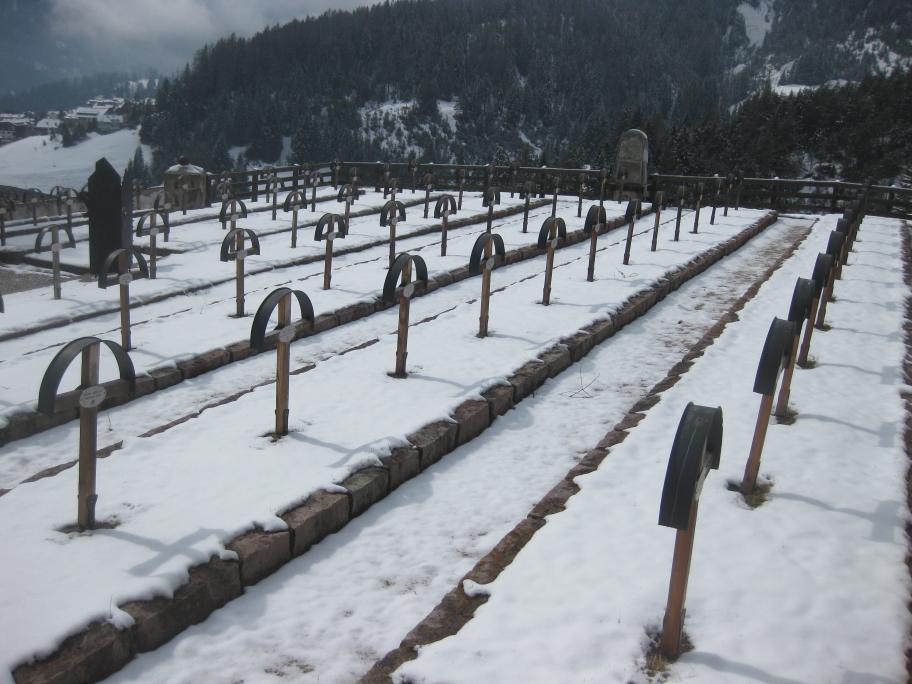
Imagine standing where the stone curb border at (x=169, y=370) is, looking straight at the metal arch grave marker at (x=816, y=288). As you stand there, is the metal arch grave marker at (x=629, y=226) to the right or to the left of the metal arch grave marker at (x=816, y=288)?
left

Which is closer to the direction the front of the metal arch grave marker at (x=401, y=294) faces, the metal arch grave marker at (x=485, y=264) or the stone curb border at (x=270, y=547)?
the stone curb border
